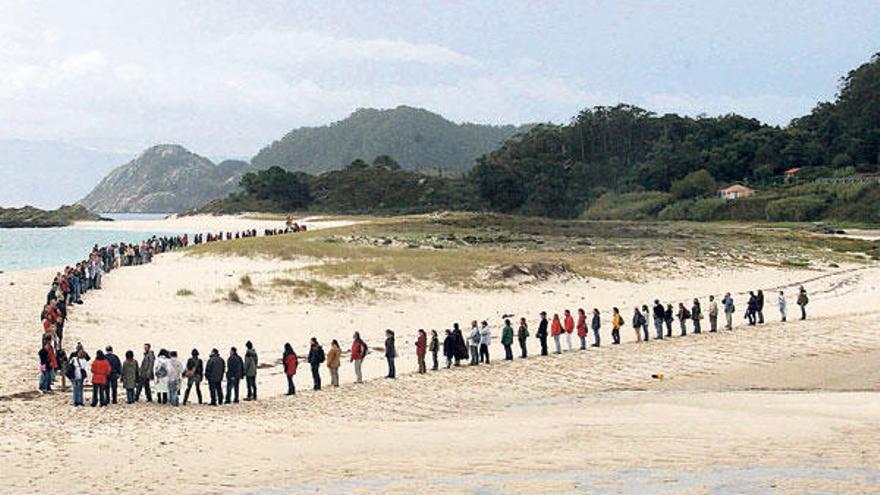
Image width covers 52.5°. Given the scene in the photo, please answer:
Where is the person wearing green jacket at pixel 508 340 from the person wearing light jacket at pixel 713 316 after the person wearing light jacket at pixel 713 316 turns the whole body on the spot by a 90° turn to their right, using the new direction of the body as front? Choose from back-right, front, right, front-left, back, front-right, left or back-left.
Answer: back-left

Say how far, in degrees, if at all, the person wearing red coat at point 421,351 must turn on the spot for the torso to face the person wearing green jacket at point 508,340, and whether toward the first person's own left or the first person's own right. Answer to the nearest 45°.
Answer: approximately 135° to the first person's own right
